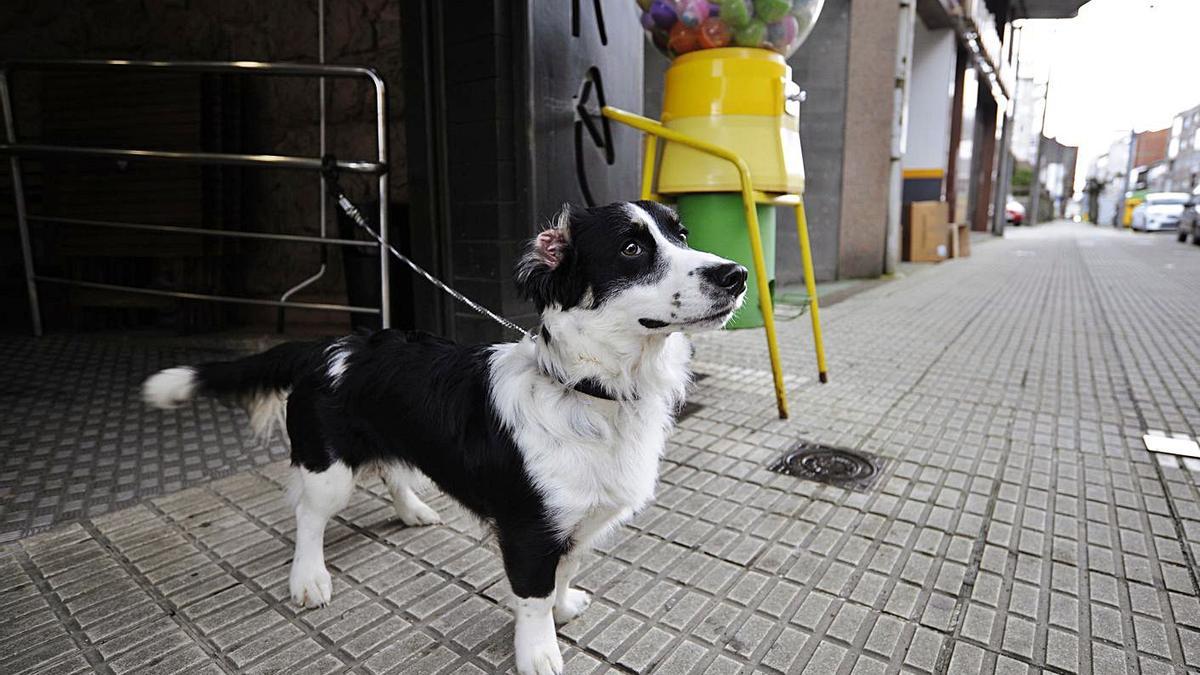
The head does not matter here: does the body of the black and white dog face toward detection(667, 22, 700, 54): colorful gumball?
no

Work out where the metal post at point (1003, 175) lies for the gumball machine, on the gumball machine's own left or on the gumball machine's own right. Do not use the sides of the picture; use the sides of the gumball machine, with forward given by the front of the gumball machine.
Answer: on the gumball machine's own left

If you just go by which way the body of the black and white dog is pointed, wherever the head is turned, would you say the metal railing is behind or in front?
behind

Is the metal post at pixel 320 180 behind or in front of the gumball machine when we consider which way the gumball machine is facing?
behind

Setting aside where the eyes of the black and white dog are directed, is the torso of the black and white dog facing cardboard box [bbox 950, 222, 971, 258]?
no

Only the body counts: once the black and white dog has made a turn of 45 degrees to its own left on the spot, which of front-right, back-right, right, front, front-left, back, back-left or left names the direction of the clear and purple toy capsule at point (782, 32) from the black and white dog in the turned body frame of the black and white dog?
front-left

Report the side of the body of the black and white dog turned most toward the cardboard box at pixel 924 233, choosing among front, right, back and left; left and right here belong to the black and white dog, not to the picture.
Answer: left

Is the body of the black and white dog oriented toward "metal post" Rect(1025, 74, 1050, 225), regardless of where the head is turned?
no
